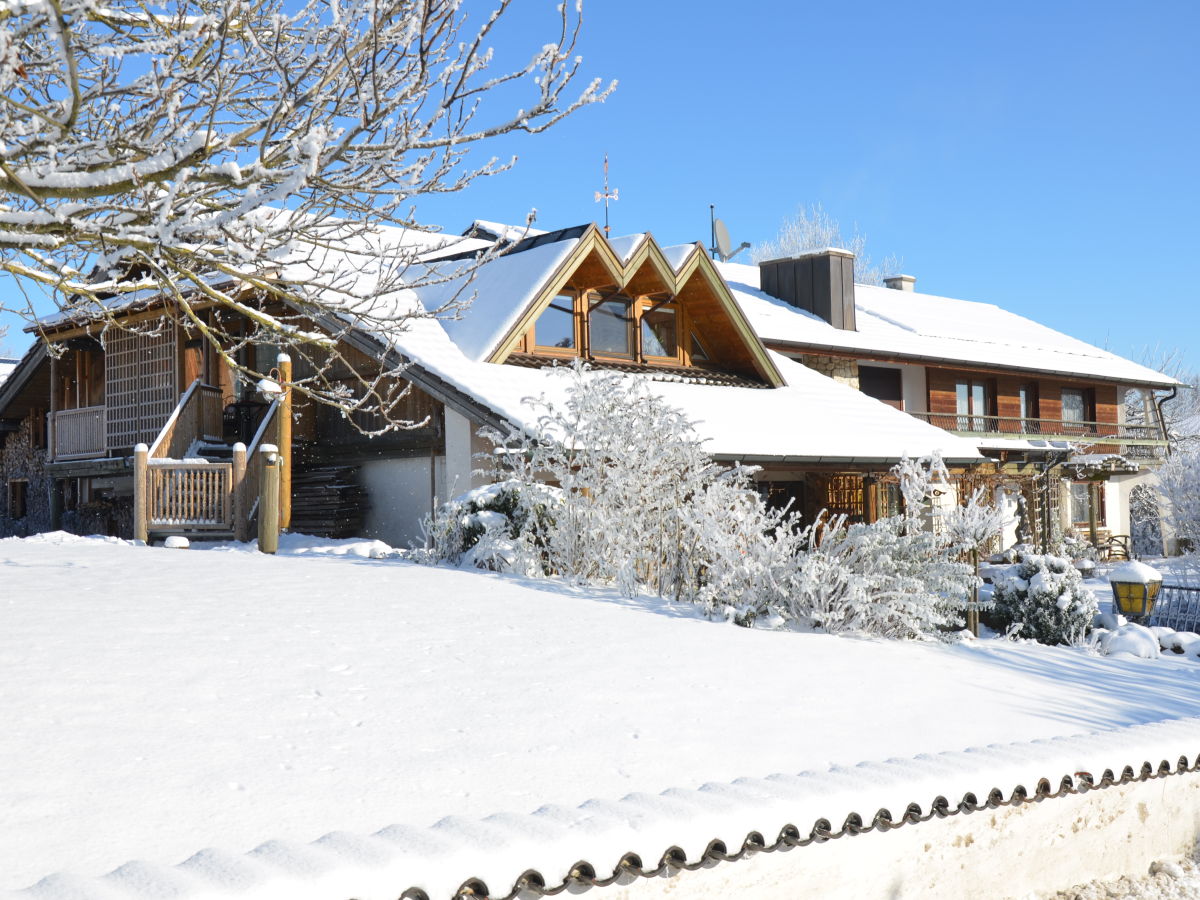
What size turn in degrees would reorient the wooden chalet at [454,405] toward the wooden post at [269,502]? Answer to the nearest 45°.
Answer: approximately 90° to its right

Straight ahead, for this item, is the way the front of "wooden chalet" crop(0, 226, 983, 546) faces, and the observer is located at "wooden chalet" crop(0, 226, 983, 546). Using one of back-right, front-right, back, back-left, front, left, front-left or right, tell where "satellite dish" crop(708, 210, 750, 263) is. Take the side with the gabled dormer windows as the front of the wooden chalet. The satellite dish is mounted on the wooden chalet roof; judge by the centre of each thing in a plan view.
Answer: left

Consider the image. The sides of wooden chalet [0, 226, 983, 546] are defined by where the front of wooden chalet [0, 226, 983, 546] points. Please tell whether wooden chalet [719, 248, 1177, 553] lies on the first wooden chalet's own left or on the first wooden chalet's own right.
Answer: on the first wooden chalet's own left

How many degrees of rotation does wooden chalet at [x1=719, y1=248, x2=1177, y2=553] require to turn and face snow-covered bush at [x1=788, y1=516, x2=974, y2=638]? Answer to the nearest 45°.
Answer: approximately 45° to its right

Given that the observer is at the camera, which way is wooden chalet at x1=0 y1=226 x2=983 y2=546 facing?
facing the viewer and to the right of the viewer

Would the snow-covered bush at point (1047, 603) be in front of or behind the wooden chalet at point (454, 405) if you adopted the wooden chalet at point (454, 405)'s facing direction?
in front

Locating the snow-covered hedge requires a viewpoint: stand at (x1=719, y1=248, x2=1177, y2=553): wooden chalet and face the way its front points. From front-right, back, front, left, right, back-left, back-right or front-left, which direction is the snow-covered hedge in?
front-right

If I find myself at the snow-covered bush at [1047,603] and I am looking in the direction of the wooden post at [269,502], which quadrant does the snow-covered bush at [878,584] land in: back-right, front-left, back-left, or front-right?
front-left

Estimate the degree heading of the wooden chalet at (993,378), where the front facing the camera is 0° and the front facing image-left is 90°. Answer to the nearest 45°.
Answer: approximately 315°

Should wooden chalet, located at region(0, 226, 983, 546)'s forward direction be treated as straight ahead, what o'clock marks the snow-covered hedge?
The snow-covered hedge is roughly at 1 o'clock from the wooden chalet.

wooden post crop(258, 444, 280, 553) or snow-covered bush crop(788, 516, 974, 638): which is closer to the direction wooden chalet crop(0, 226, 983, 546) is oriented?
the snow-covered bush

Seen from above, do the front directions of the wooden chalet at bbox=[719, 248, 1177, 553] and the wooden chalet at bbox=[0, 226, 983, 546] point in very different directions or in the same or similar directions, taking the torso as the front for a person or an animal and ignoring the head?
same or similar directions

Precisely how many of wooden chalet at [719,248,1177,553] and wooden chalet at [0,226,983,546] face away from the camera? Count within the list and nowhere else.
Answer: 0

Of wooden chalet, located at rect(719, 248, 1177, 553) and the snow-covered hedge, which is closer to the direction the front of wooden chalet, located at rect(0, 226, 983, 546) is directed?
the snow-covered hedge
